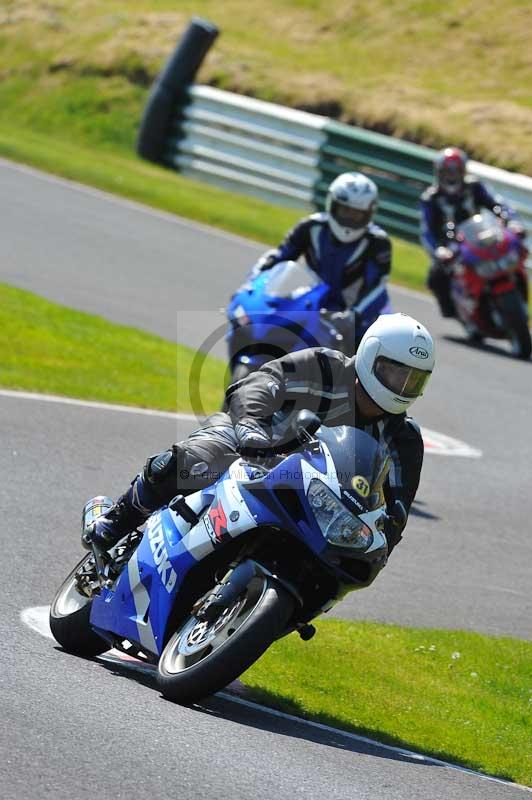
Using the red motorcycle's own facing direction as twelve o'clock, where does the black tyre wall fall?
The black tyre wall is roughly at 6 o'clock from the red motorcycle.

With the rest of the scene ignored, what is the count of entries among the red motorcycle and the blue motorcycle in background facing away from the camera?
0

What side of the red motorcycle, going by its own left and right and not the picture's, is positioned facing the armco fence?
back

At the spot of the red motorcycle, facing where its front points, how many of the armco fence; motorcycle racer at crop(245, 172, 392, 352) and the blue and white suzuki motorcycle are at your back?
1

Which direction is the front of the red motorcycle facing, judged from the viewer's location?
facing the viewer and to the right of the viewer

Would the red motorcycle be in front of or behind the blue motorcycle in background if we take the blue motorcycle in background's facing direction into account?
behind

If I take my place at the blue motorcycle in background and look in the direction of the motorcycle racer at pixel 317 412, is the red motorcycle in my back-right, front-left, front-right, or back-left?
back-left

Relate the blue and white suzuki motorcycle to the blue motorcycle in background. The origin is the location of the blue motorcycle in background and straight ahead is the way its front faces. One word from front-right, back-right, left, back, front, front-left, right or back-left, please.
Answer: front-left

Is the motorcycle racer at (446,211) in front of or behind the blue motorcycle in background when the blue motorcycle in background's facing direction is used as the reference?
behind

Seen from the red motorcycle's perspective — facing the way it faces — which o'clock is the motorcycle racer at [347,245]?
The motorcycle racer is roughly at 2 o'clock from the red motorcycle.

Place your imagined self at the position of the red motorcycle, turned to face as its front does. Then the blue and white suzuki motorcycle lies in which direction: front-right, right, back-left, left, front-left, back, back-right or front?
front-right

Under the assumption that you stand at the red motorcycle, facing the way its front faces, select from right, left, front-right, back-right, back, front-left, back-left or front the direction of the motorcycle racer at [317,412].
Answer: front-right
